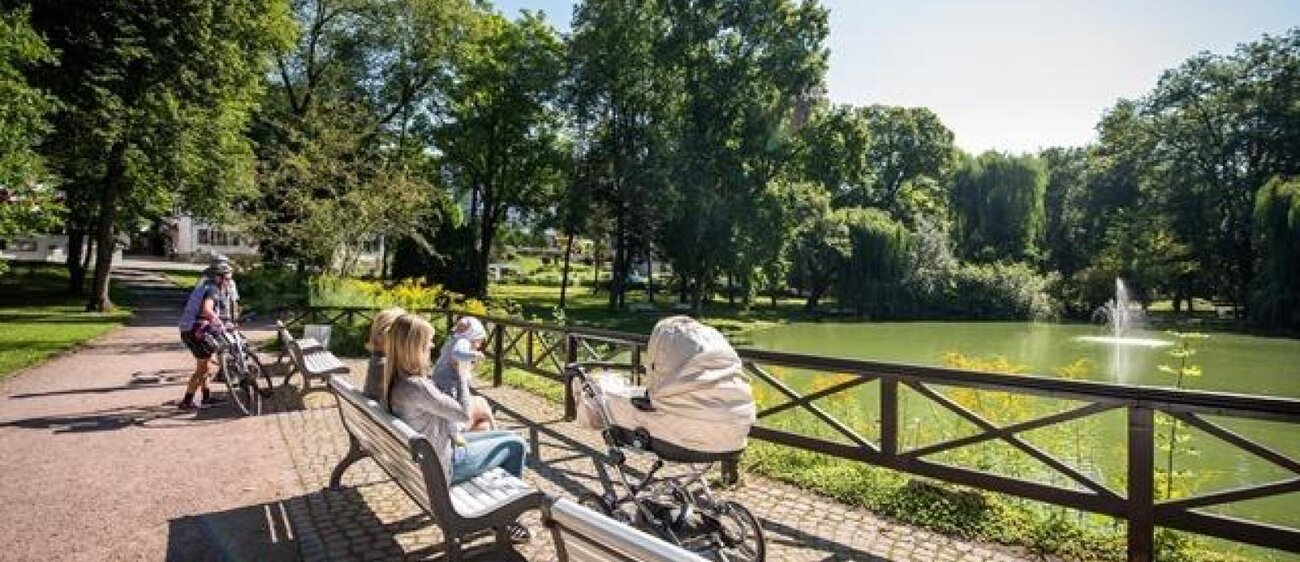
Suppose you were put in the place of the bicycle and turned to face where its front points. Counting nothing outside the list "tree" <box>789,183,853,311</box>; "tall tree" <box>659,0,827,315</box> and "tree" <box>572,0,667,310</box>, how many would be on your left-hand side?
3

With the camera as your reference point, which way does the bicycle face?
facing the viewer and to the right of the viewer

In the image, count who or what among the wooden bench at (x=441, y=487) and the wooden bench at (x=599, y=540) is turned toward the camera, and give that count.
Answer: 0

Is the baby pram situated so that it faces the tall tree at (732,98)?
no

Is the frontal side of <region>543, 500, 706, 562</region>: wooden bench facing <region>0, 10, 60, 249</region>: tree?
no

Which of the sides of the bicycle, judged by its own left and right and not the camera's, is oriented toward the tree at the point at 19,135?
back

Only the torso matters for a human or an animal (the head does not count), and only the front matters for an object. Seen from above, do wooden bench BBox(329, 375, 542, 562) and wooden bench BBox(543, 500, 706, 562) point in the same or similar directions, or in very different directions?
same or similar directions

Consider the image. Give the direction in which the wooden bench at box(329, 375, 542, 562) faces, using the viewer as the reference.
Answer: facing away from the viewer and to the right of the viewer

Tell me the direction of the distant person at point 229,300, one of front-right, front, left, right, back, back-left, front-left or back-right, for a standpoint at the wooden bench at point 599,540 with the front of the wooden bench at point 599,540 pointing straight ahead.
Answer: left

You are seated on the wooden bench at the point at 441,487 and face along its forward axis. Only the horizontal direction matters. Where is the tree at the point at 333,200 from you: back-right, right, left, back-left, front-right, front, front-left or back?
front-left

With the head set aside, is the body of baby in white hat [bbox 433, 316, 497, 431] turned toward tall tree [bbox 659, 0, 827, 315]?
no

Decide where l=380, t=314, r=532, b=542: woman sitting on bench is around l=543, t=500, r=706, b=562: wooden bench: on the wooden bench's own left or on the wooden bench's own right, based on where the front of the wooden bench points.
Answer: on the wooden bench's own left

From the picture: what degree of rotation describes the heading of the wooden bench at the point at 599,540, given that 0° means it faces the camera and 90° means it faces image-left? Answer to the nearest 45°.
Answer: approximately 225°

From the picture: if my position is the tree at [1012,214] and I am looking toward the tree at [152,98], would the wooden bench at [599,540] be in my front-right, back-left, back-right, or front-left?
front-left

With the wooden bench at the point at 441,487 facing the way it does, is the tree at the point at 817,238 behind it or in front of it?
in front

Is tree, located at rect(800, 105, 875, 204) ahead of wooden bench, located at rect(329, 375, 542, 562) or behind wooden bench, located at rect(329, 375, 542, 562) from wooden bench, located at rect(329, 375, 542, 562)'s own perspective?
ahead
